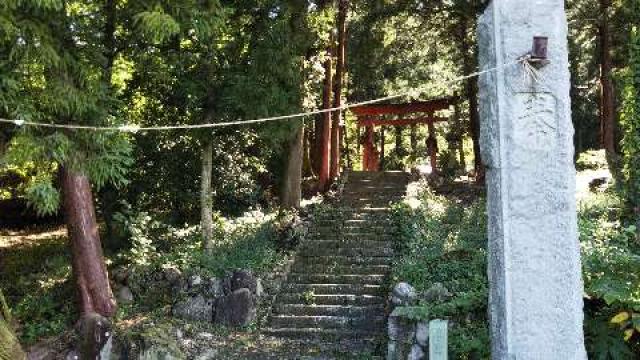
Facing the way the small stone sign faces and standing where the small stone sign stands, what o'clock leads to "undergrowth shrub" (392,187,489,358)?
The undergrowth shrub is roughly at 6 o'clock from the small stone sign.

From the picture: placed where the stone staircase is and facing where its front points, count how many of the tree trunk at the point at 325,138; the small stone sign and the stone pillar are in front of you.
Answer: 2

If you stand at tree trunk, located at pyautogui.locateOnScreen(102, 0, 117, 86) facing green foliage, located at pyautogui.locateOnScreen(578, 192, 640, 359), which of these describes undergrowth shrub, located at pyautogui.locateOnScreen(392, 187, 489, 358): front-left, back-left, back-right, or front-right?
front-left

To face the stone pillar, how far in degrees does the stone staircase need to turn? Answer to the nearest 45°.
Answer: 0° — it already faces it

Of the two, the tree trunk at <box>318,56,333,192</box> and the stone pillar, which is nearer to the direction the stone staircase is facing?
the stone pillar

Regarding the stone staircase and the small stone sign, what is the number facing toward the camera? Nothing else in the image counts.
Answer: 2

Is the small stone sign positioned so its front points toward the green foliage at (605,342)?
no

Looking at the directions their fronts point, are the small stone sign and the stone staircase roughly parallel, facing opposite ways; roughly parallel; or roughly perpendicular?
roughly parallel

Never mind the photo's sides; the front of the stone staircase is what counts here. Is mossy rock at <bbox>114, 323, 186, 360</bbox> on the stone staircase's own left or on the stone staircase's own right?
on the stone staircase's own right

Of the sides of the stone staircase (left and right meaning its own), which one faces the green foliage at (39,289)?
right

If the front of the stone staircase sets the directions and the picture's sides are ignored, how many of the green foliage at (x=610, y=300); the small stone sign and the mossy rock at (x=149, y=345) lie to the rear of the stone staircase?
0

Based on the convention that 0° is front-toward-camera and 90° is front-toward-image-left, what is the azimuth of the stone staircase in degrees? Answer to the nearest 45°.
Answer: approximately 0°

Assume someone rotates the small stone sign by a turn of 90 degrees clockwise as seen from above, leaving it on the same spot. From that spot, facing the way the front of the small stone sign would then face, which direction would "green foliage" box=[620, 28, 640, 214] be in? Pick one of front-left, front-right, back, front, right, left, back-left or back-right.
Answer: back-right

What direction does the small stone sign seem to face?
toward the camera

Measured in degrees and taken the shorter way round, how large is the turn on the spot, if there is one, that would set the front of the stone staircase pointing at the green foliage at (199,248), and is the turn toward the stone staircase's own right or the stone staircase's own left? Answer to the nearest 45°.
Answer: approximately 90° to the stone staircase's own right

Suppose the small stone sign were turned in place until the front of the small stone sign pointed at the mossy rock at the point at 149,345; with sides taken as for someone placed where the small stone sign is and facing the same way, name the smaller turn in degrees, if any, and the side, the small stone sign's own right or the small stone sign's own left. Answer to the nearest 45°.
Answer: approximately 135° to the small stone sign's own right

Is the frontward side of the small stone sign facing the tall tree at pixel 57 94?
no

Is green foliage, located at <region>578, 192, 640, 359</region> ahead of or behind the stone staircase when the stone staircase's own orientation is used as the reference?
ahead

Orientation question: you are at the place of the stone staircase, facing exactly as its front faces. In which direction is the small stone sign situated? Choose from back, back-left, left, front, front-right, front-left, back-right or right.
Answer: front
